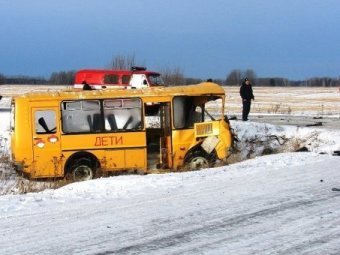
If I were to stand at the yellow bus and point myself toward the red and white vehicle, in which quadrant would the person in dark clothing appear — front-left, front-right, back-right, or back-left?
front-right

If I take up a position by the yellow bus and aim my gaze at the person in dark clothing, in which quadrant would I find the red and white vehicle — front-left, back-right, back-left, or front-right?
front-left

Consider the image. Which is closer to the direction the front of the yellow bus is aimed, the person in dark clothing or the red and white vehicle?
the person in dark clothing

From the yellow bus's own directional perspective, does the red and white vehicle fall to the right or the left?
on its left

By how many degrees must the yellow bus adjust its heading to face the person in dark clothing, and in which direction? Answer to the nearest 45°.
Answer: approximately 45° to its left

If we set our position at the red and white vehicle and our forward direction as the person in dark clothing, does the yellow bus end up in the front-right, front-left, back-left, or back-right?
front-right

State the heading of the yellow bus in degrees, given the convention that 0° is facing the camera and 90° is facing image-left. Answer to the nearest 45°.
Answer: approximately 270°
